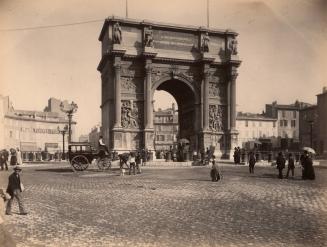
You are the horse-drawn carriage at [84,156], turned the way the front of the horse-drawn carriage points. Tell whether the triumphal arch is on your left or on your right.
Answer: on your left

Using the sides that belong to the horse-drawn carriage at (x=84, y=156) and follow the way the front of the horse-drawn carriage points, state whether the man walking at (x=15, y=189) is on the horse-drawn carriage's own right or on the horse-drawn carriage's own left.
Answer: on the horse-drawn carriage's own right

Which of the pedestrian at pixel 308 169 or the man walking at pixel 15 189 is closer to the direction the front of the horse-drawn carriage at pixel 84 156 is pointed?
the pedestrian

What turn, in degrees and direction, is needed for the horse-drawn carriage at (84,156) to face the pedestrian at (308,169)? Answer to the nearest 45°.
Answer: approximately 45° to its right

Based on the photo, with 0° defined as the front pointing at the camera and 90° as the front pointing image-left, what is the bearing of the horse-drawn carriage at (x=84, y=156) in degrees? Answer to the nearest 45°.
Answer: approximately 270°

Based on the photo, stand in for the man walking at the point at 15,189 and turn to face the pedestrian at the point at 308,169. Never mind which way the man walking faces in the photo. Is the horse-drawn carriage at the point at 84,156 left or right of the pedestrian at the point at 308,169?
left
